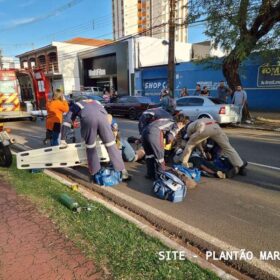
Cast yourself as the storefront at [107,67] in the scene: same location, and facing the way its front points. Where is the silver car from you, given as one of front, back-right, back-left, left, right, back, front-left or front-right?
front-left

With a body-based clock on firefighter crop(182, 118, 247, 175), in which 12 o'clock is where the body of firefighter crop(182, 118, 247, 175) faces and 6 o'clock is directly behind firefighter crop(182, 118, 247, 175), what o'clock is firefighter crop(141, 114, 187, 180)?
firefighter crop(141, 114, 187, 180) is roughly at 11 o'clock from firefighter crop(182, 118, 247, 175).

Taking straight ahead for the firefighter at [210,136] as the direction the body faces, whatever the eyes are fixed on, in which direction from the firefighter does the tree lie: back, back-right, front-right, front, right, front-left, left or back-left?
right

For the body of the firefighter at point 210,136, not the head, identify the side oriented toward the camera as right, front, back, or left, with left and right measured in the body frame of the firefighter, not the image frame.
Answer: left

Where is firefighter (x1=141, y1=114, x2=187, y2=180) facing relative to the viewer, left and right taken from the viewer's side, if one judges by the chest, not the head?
facing to the right of the viewer

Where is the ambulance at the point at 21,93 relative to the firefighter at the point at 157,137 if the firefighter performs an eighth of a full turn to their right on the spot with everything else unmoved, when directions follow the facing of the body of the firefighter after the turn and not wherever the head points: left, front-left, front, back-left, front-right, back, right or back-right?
back

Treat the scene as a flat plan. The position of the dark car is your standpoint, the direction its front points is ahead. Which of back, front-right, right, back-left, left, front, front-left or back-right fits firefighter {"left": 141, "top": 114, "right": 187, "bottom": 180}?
back-left

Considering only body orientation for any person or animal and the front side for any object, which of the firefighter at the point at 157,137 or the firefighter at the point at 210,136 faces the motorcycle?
the firefighter at the point at 210,136

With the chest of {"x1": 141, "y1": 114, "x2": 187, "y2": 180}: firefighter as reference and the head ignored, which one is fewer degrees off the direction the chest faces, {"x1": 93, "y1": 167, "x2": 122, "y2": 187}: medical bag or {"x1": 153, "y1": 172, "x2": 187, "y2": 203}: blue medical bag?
the blue medical bag

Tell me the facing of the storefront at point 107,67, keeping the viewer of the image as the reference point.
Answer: facing the viewer and to the left of the viewer

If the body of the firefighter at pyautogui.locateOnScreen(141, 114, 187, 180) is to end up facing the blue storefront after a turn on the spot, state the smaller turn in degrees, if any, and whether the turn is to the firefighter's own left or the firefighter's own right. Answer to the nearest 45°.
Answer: approximately 90° to the firefighter's own left

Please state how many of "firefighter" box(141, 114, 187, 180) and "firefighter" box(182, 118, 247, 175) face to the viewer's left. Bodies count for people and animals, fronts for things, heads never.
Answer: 1

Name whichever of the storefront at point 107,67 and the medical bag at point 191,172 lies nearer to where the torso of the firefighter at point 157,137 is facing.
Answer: the medical bag

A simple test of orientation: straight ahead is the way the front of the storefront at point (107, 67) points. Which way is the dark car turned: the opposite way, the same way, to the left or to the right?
to the right

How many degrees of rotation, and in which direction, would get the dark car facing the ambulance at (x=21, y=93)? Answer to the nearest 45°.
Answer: approximately 45° to its left

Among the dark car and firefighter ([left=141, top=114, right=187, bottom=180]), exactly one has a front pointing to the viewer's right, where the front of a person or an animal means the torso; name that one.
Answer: the firefighter

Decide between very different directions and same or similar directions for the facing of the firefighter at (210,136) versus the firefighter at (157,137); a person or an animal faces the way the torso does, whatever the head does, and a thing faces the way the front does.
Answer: very different directions
